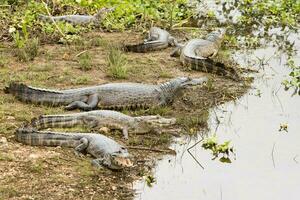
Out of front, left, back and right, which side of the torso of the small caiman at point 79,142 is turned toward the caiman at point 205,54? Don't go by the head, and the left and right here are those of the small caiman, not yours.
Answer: left

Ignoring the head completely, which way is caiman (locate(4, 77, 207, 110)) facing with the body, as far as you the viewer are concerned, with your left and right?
facing to the right of the viewer

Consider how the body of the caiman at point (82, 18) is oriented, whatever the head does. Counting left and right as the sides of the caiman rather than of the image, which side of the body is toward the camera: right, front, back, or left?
right

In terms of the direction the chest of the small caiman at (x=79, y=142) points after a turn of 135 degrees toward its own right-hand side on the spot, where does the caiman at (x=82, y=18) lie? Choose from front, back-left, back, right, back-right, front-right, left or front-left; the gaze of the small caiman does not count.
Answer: right

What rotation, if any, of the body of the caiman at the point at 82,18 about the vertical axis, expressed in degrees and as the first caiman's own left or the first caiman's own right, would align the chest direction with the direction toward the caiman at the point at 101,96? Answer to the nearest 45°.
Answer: approximately 90° to the first caiman's own right

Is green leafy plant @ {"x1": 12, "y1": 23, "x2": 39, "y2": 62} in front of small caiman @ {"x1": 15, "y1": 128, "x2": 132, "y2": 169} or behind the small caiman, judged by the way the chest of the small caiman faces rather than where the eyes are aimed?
behind

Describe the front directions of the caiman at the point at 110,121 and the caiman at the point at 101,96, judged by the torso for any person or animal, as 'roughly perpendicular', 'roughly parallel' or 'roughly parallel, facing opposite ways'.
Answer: roughly parallel

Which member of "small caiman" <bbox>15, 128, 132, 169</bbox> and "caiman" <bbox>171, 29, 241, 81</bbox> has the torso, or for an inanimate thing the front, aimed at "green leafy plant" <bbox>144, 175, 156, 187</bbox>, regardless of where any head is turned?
the small caiman

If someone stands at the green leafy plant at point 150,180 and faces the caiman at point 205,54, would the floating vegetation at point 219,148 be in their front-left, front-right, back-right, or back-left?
front-right

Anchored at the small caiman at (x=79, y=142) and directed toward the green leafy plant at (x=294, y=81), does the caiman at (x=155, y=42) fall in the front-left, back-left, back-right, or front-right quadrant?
front-left

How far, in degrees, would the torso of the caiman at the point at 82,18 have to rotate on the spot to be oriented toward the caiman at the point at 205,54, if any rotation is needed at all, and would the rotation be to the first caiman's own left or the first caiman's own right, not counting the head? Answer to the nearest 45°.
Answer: approximately 45° to the first caiman's own right

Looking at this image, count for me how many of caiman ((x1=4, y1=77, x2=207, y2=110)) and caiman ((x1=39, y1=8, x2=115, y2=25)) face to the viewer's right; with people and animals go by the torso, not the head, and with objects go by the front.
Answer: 2

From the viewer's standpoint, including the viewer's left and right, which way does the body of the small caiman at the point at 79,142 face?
facing the viewer and to the right of the viewer

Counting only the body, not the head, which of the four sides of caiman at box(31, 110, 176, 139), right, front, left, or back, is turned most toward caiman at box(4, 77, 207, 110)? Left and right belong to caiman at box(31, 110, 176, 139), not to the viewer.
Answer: left

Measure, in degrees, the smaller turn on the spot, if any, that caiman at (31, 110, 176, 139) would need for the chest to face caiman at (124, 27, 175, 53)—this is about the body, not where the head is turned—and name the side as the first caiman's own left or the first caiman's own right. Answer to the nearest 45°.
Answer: approximately 90° to the first caiman's own left

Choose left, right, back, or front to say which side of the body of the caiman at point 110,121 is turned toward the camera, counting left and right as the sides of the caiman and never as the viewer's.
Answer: right
